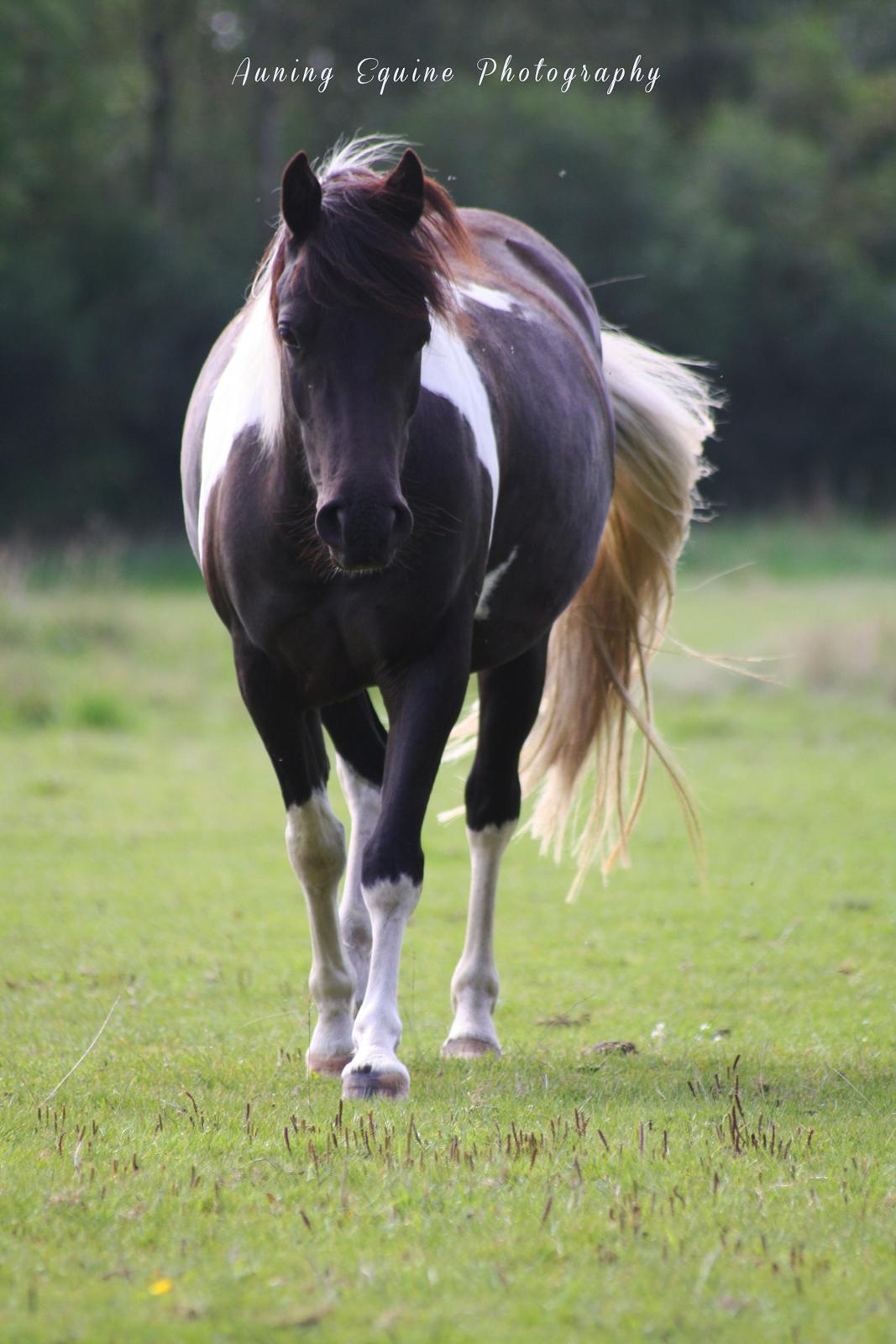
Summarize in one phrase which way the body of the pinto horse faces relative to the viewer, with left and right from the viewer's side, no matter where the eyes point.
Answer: facing the viewer
